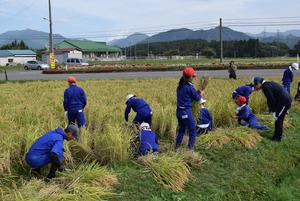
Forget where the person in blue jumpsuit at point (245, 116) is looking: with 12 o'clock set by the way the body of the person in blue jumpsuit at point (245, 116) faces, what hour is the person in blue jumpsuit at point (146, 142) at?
the person in blue jumpsuit at point (146, 142) is roughly at 10 o'clock from the person in blue jumpsuit at point (245, 116).

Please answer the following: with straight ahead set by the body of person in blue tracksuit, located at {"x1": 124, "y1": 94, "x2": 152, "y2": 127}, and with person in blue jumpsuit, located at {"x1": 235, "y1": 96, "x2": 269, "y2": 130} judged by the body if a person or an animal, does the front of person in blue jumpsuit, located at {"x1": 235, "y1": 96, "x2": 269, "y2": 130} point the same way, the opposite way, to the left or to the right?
the same way

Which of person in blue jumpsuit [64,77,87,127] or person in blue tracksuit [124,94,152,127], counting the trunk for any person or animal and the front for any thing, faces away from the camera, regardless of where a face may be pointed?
person in blue jumpsuit [64,77,87,127]

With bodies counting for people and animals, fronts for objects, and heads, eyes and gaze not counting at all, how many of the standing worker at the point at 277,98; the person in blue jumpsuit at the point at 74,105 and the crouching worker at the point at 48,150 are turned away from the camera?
1

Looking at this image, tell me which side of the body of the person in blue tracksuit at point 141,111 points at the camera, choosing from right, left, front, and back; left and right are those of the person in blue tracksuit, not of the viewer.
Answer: left

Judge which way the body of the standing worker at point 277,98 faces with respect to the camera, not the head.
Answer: to the viewer's left

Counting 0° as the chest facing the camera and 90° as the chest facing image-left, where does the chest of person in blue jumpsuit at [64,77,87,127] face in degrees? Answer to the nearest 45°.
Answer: approximately 180°

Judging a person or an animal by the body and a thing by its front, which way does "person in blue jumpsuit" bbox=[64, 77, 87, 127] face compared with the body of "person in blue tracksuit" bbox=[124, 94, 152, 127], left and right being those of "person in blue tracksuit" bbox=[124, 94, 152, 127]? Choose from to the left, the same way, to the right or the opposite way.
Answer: to the right

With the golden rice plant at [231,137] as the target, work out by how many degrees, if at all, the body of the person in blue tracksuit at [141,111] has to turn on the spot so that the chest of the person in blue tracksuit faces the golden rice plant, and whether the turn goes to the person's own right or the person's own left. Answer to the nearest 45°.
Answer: approximately 180°

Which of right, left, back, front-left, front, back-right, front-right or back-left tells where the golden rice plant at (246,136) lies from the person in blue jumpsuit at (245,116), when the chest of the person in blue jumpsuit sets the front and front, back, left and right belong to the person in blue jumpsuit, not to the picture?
left

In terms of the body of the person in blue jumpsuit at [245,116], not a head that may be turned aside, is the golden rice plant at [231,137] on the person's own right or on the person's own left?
on the person's own left

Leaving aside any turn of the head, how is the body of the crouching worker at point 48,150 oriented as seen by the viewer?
to the viewer's right
